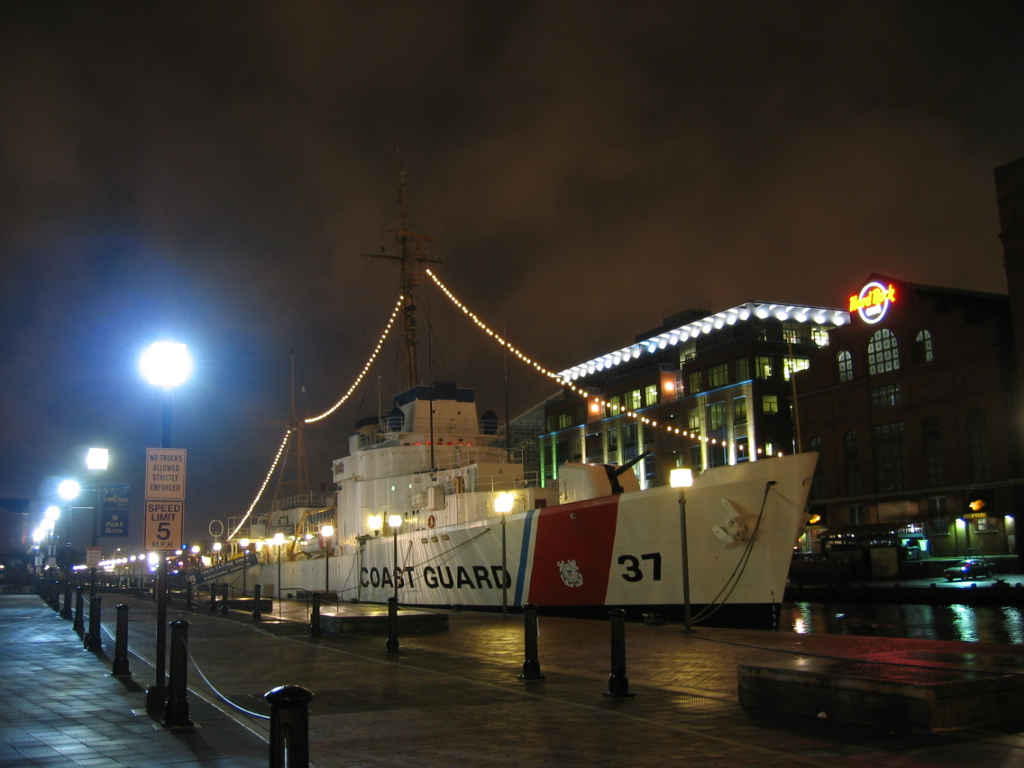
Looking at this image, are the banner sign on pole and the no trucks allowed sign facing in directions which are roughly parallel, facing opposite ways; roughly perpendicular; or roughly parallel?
roughly parallel

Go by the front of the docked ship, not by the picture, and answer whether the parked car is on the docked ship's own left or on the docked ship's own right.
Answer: on the docked ship's own left

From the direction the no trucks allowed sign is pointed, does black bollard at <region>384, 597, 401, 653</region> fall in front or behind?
behind

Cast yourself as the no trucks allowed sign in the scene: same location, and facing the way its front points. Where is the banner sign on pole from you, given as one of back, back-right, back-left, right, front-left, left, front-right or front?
back

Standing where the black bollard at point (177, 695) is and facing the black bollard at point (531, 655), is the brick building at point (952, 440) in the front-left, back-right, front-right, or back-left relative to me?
front-left

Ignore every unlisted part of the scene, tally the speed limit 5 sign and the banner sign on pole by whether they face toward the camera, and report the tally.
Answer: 2

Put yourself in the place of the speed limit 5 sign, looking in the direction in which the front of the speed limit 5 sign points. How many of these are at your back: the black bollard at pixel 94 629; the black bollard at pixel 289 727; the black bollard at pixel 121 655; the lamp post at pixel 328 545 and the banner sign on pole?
4

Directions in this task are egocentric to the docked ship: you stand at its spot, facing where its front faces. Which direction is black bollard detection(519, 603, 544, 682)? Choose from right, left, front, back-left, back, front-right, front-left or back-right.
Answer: front-right

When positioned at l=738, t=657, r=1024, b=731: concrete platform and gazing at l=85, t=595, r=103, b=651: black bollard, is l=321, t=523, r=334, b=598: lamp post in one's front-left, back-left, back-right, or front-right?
front-right

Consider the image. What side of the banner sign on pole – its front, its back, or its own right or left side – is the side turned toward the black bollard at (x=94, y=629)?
front

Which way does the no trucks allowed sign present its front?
toward the camera

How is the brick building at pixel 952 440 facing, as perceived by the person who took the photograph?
facing the viewer and to the left of the viewer

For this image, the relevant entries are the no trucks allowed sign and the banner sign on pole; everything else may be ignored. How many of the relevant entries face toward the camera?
2

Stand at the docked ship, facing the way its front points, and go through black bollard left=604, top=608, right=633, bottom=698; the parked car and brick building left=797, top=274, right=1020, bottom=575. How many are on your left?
2

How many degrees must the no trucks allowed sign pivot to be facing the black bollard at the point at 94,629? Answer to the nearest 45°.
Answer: approximately 180°

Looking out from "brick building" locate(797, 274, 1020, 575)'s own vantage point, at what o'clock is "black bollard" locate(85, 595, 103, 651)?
The black bollard is roughly at 11 o'clock from the brick building.

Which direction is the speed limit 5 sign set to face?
toward the camera

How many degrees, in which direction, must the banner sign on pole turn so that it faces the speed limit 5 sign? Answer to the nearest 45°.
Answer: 0° — it already faces it

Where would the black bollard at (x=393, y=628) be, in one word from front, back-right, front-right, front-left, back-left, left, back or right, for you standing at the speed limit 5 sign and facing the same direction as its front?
back-left

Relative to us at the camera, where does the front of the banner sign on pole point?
facing the viewer

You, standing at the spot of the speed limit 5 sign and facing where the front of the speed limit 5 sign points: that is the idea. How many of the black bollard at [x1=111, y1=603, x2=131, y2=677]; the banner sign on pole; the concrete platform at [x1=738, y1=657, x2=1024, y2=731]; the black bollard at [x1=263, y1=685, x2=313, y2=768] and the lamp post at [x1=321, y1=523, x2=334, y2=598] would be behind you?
3

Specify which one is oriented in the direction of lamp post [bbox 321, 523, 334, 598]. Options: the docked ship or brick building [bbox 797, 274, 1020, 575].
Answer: the brick building
